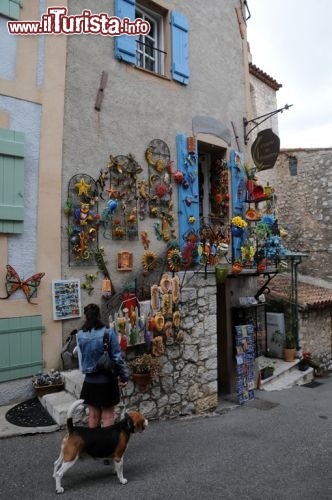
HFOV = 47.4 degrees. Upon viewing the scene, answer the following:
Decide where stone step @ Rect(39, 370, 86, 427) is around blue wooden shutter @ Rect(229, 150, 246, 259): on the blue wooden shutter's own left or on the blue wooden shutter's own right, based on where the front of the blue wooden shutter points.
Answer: on the blue wooden shutter's own right

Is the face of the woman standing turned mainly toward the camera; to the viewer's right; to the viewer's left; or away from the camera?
away from the camera

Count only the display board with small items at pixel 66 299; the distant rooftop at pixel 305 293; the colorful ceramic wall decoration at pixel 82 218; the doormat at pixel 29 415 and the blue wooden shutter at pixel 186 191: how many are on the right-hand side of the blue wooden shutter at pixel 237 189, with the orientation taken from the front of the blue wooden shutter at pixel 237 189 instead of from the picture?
4

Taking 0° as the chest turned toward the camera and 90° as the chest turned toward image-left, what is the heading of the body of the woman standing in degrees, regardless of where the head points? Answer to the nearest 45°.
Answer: approximately 180°

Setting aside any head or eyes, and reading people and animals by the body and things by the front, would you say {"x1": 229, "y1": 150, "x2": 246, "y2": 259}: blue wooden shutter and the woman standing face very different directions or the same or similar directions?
very different directions

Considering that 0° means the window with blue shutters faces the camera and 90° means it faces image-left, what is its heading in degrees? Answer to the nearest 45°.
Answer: approximately 315°

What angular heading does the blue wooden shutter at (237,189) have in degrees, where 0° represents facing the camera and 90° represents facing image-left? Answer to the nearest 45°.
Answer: approximately 315°

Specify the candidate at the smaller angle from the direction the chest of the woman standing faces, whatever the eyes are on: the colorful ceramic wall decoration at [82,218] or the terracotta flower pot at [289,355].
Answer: the colorful ceramic wall decoration

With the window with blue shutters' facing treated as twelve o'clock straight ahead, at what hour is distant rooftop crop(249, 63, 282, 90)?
The distant rooftop is roughly at 9 o'clock from the window with blue shutters.

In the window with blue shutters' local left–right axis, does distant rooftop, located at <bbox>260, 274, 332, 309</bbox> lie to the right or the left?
on its left
